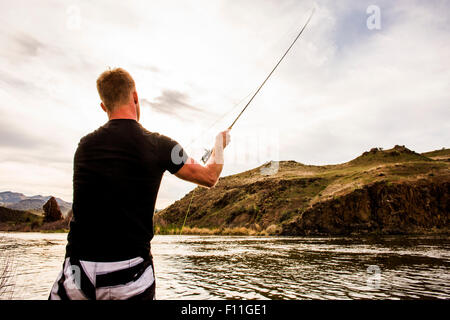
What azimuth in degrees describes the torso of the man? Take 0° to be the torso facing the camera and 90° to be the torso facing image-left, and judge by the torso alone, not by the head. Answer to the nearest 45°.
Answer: approximately 180°

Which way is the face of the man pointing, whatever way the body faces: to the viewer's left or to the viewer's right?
to the viewer's right
